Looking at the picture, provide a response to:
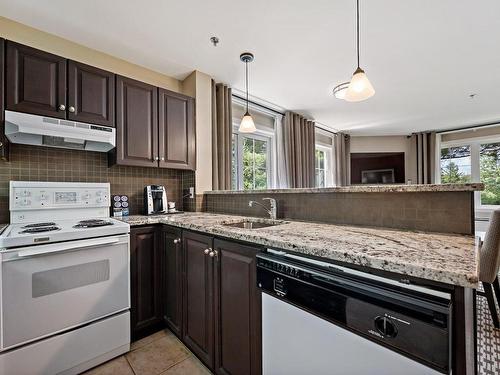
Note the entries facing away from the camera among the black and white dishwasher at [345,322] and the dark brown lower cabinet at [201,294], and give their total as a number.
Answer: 0

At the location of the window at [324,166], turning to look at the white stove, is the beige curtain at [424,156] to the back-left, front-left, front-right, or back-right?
back-left

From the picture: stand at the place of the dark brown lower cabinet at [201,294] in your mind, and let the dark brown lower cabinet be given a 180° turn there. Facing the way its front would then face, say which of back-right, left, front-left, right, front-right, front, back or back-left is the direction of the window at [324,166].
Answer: front

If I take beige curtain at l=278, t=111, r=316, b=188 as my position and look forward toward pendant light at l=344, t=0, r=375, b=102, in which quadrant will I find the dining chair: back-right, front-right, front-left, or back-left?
front-left

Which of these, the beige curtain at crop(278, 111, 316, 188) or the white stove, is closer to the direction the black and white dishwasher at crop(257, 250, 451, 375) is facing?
the white stove

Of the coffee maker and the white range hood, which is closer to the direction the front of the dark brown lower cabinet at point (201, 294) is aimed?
the white range hood

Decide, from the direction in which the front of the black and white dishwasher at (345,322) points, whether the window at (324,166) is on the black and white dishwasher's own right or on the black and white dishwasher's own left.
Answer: on the black and white dishwasher's own right

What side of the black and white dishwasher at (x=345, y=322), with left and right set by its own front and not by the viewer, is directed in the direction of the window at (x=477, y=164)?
back

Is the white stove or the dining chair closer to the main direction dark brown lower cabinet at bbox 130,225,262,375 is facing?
the white stove

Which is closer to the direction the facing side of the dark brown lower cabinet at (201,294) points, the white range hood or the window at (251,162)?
the white range hood

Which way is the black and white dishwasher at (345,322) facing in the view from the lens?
facing the viewer and to the left of the viewer

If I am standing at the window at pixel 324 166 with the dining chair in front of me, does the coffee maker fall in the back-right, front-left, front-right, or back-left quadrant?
front-right

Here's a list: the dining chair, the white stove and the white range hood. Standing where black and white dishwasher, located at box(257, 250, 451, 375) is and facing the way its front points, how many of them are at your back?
1
